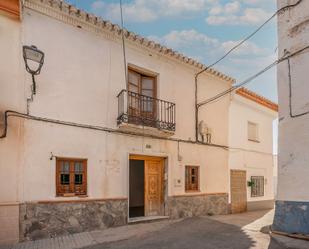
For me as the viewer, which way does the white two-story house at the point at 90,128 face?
facing the viewer and to the right of the viewer

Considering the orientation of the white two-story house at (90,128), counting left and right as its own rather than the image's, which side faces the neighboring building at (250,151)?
left

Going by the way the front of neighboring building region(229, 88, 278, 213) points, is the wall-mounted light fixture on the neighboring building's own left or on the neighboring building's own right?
on the neighboring building's own right

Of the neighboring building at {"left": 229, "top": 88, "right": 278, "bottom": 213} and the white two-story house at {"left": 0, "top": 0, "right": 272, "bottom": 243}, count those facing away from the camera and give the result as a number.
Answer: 0

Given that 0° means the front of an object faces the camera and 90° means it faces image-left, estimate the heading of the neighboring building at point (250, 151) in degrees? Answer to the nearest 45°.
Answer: approximately 315°
